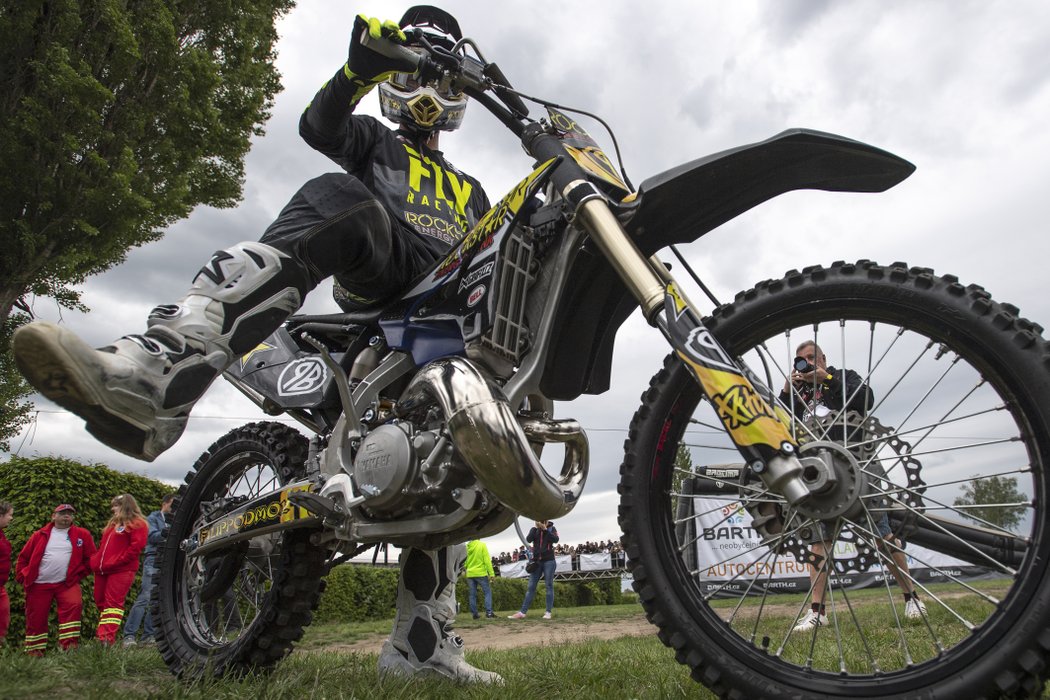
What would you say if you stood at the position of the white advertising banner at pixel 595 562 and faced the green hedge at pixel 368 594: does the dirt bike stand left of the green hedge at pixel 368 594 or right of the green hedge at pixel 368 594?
left

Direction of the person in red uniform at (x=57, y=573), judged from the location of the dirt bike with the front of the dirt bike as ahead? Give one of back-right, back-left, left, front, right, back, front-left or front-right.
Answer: back

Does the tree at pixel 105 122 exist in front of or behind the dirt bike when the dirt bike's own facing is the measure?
behind

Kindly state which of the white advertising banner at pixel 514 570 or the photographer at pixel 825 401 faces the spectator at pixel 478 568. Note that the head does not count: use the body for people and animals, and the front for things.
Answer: the white advertising banner

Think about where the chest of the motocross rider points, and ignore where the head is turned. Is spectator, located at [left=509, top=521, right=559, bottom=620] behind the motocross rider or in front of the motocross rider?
behind

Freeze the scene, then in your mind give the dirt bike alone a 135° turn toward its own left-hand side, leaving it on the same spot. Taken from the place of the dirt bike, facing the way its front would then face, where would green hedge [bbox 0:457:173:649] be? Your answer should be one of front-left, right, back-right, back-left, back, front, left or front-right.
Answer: front-left

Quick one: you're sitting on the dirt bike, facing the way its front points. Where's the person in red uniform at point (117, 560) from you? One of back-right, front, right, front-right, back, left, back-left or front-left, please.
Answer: back

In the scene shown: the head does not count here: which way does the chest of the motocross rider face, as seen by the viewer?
toward the camera

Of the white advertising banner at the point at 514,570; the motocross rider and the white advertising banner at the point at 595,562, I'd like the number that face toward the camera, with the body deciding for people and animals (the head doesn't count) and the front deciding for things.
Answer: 3

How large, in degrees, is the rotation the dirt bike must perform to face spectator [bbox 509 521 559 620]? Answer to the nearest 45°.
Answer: approximately 135° to its left

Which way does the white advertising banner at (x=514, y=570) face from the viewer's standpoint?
toward the camera

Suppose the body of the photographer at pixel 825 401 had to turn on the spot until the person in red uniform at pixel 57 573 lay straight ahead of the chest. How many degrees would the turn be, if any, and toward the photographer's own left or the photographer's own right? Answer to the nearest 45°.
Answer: approximately 45° to the photographer's own right

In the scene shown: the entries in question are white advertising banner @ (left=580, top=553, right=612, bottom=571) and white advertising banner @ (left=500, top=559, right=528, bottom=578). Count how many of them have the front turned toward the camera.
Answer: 2
